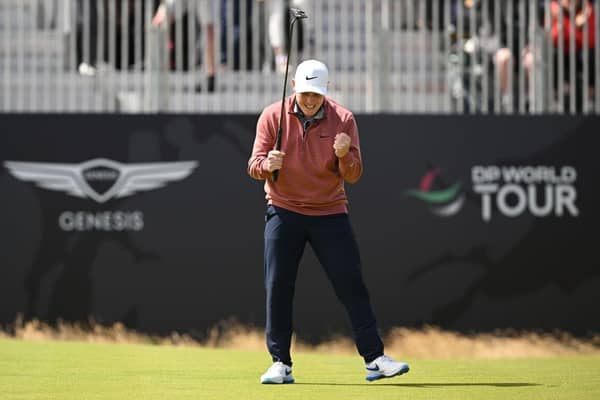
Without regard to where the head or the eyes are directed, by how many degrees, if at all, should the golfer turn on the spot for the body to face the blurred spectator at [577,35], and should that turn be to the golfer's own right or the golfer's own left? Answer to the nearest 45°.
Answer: approximately 135° to the golfer's own left

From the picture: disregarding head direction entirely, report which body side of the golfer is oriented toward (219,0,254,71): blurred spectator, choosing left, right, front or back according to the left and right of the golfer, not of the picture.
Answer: back

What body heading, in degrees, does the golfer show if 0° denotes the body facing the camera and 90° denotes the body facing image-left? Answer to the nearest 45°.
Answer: approximately 0°

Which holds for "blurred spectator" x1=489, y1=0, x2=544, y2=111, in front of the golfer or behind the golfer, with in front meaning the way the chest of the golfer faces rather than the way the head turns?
behind

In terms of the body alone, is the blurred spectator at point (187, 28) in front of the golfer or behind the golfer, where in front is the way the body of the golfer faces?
behind

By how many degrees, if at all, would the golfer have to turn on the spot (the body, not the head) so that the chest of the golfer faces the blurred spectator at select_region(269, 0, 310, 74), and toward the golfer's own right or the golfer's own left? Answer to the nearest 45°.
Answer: approximately 180°

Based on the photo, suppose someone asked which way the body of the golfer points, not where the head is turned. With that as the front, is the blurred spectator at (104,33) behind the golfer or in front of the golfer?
behind
